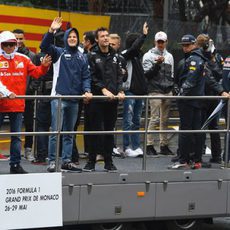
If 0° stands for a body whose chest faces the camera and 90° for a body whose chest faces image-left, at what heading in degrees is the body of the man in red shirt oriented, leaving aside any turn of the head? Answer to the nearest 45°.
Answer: approximately 0°
